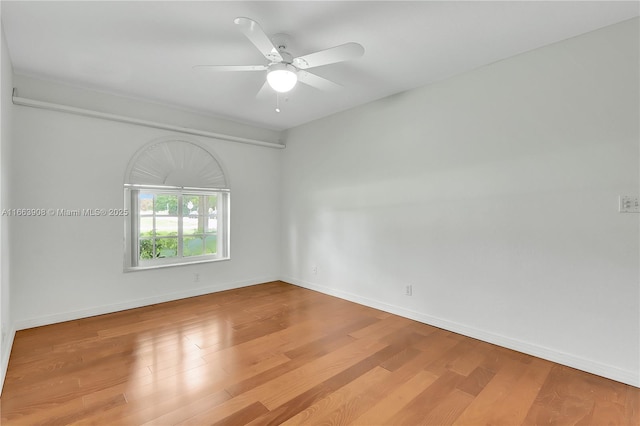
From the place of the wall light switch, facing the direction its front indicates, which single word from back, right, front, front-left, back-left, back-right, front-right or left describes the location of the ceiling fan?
front-right

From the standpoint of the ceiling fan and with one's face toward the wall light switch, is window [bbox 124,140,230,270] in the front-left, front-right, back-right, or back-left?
back-left

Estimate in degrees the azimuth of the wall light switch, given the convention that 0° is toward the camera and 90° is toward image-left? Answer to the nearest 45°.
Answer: approximately 0°

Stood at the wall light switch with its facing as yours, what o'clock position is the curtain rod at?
The curtain rod is roughly at 2 o'clock from the wall light switch.
